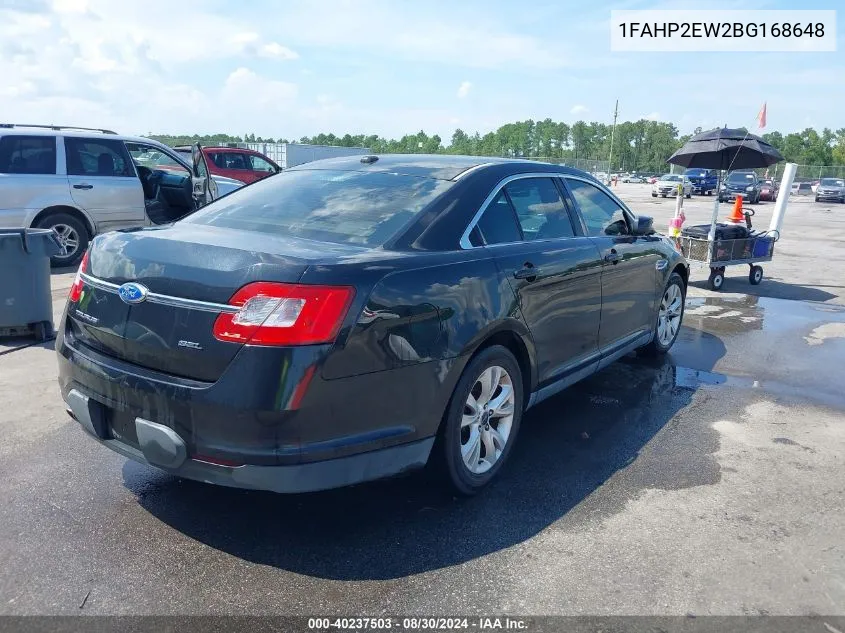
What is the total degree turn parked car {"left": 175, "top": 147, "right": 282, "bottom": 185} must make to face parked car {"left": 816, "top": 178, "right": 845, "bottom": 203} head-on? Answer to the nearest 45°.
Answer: approximately 45° to its left

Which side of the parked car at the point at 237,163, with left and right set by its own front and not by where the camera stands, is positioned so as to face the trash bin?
right

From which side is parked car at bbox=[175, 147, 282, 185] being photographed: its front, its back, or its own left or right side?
right

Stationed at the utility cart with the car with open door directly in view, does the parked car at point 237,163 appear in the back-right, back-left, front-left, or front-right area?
front-right

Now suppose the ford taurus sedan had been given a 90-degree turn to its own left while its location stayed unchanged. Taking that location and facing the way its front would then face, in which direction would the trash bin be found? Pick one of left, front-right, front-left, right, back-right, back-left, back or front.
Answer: front

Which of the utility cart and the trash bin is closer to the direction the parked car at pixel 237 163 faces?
the utility cart

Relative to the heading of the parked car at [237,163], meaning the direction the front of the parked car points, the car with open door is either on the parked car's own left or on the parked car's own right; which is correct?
on the parked car's own right

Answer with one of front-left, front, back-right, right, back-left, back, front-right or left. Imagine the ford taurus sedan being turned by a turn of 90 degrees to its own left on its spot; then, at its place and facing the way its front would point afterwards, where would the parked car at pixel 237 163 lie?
front-right

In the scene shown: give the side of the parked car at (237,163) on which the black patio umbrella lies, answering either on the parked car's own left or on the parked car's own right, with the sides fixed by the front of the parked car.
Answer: on the parked car's own right

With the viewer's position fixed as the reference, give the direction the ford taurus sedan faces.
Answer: facing away from the viewer and to the right of the viewer
